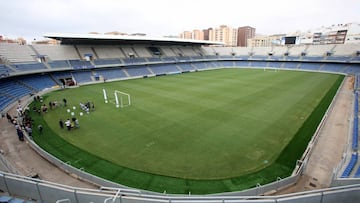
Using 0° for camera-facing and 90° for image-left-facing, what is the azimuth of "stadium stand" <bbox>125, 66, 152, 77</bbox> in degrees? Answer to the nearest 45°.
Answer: approximately 315°
